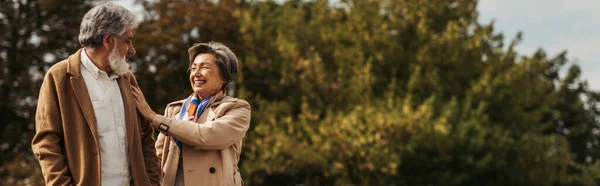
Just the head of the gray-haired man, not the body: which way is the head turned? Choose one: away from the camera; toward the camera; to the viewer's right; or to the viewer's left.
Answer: to the viewer's right

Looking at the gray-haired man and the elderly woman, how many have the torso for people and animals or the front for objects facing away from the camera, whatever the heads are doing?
0

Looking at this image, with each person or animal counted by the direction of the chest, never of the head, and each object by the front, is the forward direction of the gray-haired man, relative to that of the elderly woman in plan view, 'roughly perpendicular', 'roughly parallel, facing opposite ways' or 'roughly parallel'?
roughly perpendicular

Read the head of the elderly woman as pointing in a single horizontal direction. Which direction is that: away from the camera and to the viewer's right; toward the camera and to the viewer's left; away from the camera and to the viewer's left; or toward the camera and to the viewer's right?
toward the camera and to the viewer's left

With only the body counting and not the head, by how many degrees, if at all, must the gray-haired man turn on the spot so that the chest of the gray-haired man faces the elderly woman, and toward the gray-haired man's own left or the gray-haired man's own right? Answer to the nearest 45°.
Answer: approximately 90° to the gray-haired man's own left

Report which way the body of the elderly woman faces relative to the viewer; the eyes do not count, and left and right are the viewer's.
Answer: facing the viewer and to the left of the viewer

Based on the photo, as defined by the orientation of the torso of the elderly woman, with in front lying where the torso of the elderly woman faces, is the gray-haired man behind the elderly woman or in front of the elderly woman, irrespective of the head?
in front

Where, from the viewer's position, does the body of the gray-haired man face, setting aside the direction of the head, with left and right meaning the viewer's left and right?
facing the viewer and to the right of the viewer
